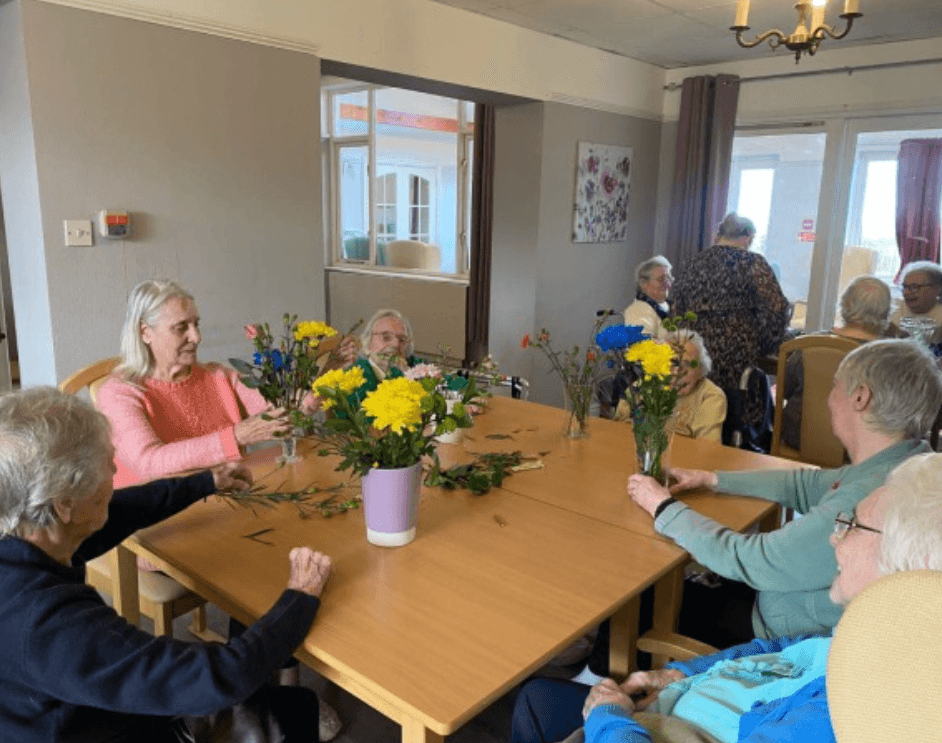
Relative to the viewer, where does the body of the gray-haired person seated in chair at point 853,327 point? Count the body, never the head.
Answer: away from the camera

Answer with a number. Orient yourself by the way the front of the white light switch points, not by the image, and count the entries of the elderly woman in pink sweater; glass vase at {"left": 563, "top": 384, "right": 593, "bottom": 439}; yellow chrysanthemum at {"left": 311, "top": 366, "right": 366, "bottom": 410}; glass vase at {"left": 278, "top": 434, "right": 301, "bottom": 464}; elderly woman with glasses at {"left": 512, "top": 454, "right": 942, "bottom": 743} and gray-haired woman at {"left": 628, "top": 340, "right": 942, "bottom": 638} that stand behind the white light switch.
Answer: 0

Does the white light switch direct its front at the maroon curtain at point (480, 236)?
no

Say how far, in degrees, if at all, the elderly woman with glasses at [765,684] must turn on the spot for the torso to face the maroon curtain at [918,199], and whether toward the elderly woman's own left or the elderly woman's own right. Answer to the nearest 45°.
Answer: approximately 90° to the elderly woman's own right

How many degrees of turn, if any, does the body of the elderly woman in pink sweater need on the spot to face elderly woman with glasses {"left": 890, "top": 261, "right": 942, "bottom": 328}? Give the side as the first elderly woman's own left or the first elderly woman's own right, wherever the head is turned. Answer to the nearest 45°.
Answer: approximately 45° to the first elderly woman's own left

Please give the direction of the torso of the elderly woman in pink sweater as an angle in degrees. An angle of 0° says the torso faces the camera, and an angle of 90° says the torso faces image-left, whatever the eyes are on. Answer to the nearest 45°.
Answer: approximately 315°

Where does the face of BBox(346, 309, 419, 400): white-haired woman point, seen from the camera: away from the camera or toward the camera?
toward the camera

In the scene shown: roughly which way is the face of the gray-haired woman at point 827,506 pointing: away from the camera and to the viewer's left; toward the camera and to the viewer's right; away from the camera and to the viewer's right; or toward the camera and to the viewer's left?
away from the camera and to the viewer's left

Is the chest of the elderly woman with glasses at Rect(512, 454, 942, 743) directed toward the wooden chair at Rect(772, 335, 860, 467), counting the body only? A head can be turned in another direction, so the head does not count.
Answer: no

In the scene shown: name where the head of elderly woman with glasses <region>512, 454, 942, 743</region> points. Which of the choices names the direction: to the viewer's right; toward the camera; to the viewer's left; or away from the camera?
to the viewer's left

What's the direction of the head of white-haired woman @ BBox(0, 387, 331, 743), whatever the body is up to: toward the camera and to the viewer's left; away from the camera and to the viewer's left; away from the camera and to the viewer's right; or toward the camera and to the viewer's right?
away from the camera and to the viewer's right

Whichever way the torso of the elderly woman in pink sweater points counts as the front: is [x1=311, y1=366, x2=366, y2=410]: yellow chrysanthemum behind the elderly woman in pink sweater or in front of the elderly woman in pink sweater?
in front

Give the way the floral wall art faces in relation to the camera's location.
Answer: facing the viewer and to the right of the viewer

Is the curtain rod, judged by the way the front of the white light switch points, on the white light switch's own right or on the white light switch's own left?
on the white light switch's own left

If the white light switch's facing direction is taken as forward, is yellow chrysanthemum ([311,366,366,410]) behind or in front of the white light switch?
in front
